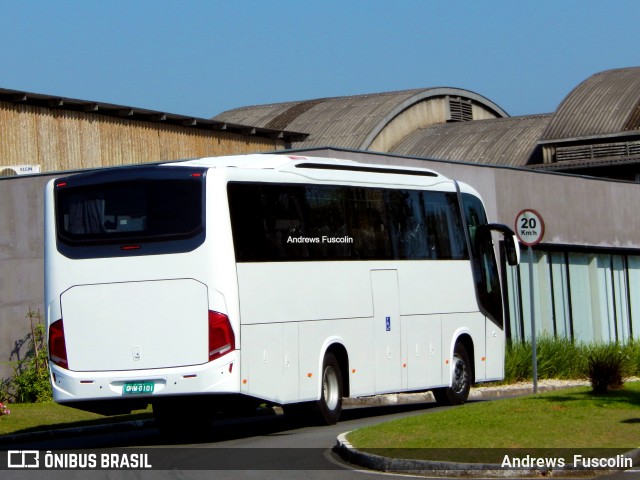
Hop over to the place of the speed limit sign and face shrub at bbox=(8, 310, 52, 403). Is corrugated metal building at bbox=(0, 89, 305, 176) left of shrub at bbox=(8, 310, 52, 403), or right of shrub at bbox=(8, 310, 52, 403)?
right

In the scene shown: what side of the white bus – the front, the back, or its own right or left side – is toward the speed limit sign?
front

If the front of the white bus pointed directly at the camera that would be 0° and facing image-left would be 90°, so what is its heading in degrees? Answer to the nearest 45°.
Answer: approximately 225°

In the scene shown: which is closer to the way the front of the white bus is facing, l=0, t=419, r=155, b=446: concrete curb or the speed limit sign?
the speed limit sign

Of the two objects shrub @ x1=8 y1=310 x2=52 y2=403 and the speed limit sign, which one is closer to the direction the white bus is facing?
the speed limit sign

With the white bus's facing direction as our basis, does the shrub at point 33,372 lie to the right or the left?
on its left
